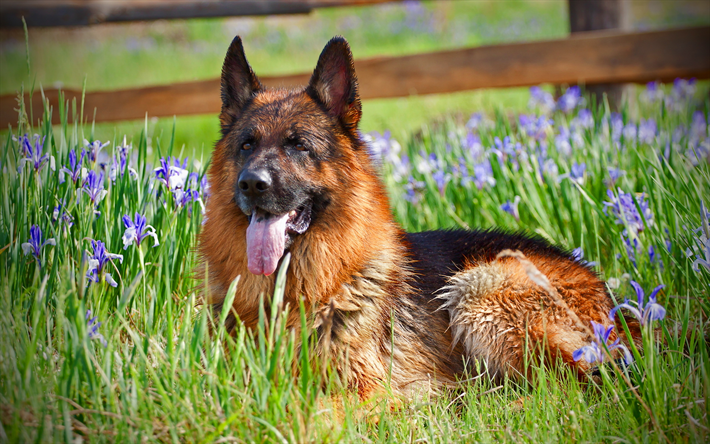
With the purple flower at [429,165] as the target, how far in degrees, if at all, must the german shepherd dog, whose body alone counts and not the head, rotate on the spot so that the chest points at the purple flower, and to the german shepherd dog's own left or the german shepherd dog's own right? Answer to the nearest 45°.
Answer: approximately 135° to the german shepherd dog's own right

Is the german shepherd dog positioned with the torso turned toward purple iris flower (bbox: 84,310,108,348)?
yes

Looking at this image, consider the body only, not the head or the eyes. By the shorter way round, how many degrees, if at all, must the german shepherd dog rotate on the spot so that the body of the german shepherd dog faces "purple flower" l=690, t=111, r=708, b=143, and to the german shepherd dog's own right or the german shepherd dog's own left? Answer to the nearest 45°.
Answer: approximately 180°

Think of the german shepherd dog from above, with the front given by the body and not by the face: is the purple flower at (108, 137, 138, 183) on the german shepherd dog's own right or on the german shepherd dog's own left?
on the german shepherd dog's own right

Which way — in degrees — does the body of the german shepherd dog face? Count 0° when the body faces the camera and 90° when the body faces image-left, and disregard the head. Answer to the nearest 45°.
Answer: approximately 45°

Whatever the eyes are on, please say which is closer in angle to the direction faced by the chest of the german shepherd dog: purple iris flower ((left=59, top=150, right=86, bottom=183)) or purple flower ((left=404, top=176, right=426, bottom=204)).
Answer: the purple iris flower

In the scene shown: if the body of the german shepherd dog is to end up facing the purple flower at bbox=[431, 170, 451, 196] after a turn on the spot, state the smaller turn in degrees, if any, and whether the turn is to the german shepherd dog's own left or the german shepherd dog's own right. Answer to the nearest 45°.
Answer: approximately 135° to the german shepherd dog's own right

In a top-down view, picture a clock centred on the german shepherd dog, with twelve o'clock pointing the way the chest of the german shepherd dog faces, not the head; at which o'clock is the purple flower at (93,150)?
The purple flower is roughly at 2 o'clock from the german shepherd dog.
